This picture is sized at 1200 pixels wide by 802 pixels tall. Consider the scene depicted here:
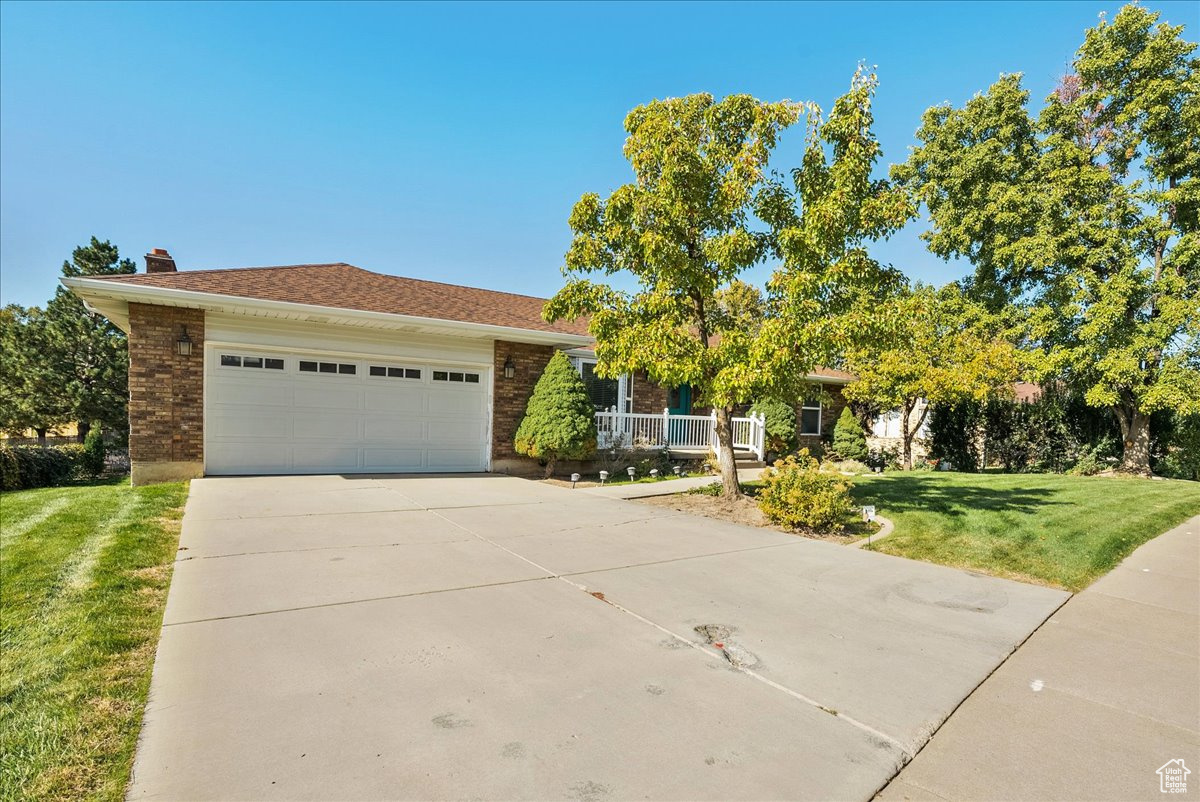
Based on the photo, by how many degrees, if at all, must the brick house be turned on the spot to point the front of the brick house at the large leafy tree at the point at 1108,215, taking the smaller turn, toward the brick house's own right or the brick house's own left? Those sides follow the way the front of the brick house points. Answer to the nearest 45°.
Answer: approximately 45° to the brick house's own left

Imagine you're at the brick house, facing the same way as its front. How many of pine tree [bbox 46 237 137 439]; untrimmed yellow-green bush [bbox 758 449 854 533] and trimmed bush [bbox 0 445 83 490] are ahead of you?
1

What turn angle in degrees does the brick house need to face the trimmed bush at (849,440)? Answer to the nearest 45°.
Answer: approximately 45° to its left

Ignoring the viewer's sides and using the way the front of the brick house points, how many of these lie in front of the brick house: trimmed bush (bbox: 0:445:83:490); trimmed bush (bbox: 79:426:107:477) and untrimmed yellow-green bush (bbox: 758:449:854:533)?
1

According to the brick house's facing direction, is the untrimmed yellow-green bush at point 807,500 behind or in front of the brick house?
in front

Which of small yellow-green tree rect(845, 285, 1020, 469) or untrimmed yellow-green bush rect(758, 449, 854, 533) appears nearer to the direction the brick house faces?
the untrimmed yellow-green bush

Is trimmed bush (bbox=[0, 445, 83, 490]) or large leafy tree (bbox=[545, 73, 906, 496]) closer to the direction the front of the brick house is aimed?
the large leafy tree

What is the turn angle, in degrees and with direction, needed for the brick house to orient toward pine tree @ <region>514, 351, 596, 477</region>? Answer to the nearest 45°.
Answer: approximately 45° to its left

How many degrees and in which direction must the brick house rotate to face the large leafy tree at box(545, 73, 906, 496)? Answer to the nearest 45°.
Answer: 0° — it already faces it

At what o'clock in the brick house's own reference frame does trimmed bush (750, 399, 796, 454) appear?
The trimmed bush is roughly at 10 o'clock from the brick house.

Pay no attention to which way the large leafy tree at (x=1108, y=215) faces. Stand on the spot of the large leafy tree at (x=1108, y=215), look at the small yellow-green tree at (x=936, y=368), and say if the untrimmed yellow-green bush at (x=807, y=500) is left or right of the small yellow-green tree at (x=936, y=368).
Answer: left

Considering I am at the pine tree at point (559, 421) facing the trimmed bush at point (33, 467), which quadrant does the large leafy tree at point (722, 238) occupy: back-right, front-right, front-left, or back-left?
back-left
